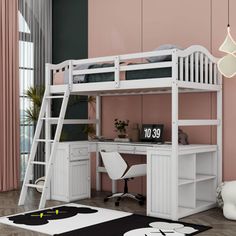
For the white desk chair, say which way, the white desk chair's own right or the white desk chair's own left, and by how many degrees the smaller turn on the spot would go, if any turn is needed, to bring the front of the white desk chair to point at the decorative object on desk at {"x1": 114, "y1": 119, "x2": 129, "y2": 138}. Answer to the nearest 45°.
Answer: approximately 45° to the white desk chair's own left

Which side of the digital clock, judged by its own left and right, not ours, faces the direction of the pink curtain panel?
right

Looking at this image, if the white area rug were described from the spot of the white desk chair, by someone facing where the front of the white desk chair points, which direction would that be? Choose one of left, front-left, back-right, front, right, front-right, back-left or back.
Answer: back

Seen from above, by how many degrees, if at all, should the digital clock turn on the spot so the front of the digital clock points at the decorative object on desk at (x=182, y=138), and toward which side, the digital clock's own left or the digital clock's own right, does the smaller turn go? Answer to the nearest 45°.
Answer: approximately 45° to the digital clock's own left

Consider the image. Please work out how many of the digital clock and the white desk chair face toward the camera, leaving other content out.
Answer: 1

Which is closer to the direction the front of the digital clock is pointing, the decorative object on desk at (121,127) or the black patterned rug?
the black patterned rug

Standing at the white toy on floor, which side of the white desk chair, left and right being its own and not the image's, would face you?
right

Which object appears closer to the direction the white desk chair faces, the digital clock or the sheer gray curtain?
the digital clock

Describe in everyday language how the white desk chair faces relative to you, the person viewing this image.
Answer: facing away from the viewer and to the right of the viewer

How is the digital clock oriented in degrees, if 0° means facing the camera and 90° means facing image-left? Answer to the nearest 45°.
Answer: approximately 0°

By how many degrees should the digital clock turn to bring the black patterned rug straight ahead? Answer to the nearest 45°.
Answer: approximately 45° to its right
